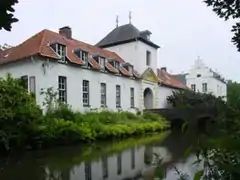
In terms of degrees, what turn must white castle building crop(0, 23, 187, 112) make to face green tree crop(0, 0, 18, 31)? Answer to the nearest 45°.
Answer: approximately 45° to its right

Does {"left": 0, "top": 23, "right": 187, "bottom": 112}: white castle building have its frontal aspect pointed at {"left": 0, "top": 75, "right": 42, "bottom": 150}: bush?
no

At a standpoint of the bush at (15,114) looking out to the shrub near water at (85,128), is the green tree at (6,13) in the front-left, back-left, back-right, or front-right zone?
back-right

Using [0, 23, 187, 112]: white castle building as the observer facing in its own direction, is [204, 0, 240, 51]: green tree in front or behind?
in front

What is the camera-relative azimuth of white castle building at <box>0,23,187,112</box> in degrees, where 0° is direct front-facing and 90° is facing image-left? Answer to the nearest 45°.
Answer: approximately 315°
